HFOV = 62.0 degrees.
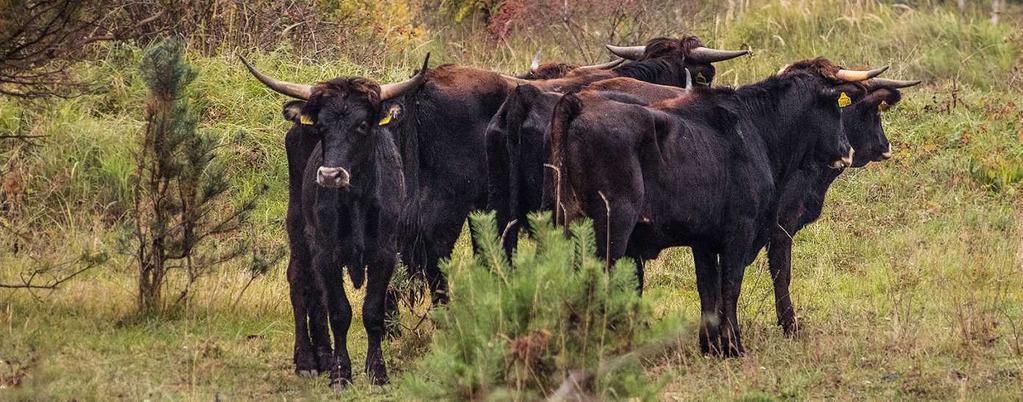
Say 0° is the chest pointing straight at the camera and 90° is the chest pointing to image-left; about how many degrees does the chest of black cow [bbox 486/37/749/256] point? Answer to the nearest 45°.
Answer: approximately 225°

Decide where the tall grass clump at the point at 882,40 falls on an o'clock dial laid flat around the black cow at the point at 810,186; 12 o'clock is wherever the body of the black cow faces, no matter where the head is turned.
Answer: The tall grass clump is roughly at 9 o'clock from the black cow.

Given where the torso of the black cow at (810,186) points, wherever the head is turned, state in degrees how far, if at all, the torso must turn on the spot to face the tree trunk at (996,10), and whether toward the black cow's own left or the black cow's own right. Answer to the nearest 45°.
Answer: approximately 90° to the black cow's own left

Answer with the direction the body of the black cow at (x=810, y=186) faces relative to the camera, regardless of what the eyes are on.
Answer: to the viewer's right

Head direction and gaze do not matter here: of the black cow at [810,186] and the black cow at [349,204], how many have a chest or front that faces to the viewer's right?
1
